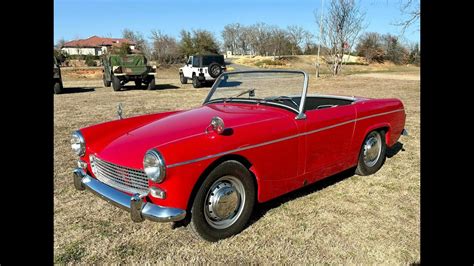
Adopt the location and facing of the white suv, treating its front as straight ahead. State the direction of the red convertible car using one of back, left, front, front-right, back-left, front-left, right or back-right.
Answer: back-left

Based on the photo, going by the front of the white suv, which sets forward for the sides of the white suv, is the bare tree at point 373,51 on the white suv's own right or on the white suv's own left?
on the white suv's own right

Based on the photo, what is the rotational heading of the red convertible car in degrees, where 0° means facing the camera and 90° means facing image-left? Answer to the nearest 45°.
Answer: approximately 45°

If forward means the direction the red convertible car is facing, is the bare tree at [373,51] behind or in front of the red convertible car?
behind

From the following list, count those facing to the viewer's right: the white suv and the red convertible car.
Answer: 0

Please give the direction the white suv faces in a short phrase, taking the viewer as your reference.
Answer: facing away from the viewer and to the left of the viewer

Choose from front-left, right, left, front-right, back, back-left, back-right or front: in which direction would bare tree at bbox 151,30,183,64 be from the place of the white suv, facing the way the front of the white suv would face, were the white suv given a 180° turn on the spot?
back-left

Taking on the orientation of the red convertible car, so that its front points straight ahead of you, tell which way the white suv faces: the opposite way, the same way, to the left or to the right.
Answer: to the right

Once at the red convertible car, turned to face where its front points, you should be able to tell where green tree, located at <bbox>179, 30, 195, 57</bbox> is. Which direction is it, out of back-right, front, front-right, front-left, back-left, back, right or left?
back-right

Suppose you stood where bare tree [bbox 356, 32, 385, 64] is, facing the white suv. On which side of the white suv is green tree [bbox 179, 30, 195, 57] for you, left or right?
right

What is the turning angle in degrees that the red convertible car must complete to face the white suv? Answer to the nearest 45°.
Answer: approximately 135° to its right

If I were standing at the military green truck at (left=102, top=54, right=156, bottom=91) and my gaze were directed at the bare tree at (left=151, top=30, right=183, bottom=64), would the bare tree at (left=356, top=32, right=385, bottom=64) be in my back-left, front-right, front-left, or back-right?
front-right

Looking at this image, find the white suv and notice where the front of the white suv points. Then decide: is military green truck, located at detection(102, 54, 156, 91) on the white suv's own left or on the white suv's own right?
on the white suv's own left
